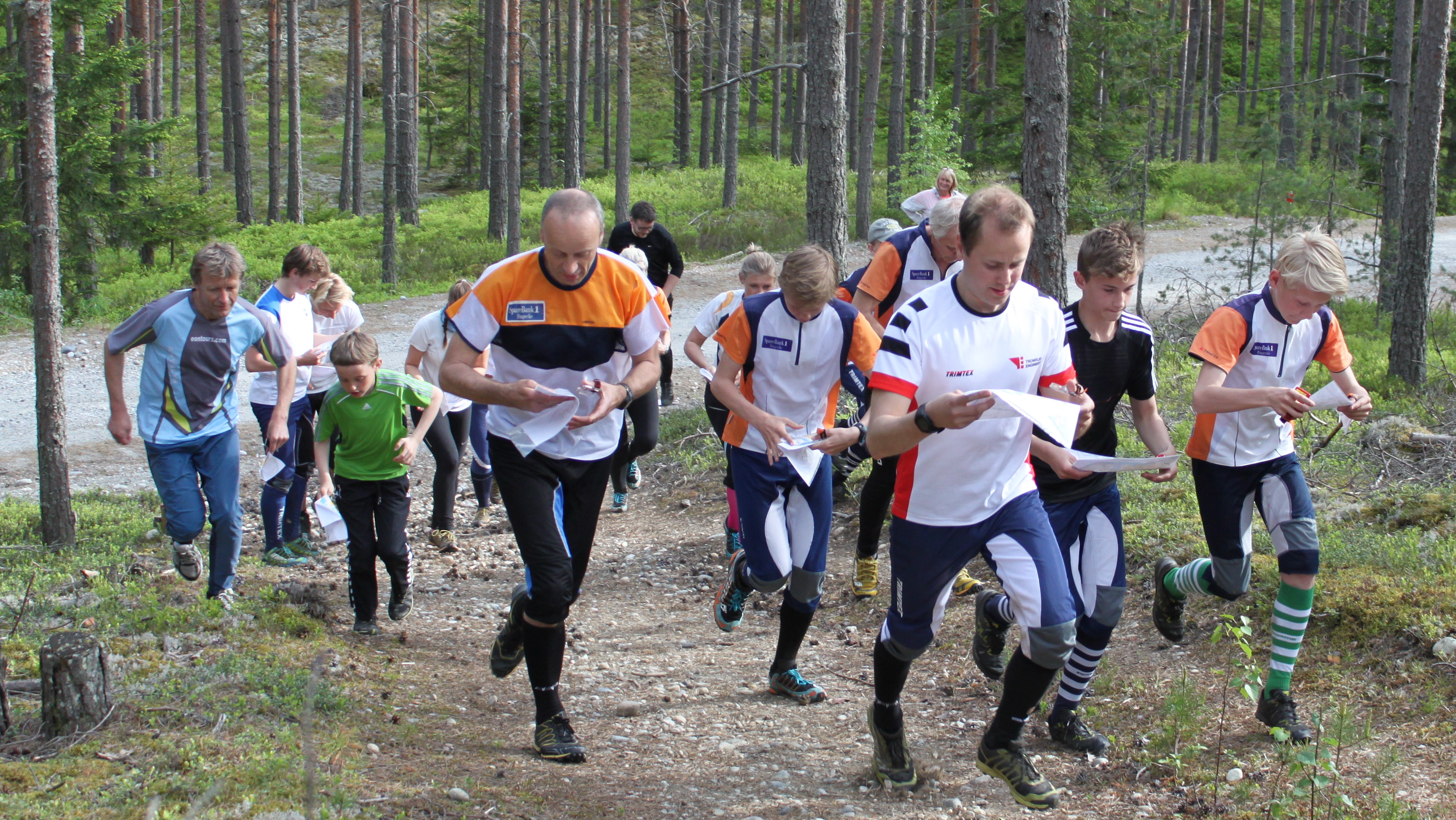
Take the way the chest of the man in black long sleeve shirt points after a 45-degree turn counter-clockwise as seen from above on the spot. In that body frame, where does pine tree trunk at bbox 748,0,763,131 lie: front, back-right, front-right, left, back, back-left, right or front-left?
back-left

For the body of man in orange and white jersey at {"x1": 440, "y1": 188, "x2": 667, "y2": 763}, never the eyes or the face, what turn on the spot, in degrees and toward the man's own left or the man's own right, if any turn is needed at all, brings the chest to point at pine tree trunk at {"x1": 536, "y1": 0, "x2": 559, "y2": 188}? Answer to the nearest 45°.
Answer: approximately 180°

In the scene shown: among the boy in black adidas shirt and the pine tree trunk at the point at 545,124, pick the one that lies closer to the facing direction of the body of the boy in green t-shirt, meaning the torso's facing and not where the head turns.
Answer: the boy in black adidas shirt

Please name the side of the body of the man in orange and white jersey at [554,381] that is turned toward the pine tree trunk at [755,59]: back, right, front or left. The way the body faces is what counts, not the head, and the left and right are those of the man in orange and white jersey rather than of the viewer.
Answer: back

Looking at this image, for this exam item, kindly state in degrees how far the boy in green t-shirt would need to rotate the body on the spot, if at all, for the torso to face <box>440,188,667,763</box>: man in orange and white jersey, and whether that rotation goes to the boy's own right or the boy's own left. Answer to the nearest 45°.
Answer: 0° — they already face them

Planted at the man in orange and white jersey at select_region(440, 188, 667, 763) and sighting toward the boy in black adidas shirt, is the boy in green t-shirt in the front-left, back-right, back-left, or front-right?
back-left

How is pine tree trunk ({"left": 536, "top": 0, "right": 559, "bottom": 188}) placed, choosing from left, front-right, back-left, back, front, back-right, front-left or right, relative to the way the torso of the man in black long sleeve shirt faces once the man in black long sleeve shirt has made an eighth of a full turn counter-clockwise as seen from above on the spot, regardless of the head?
back-left

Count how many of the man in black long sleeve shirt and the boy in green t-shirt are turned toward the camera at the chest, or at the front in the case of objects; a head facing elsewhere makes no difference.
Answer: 2
